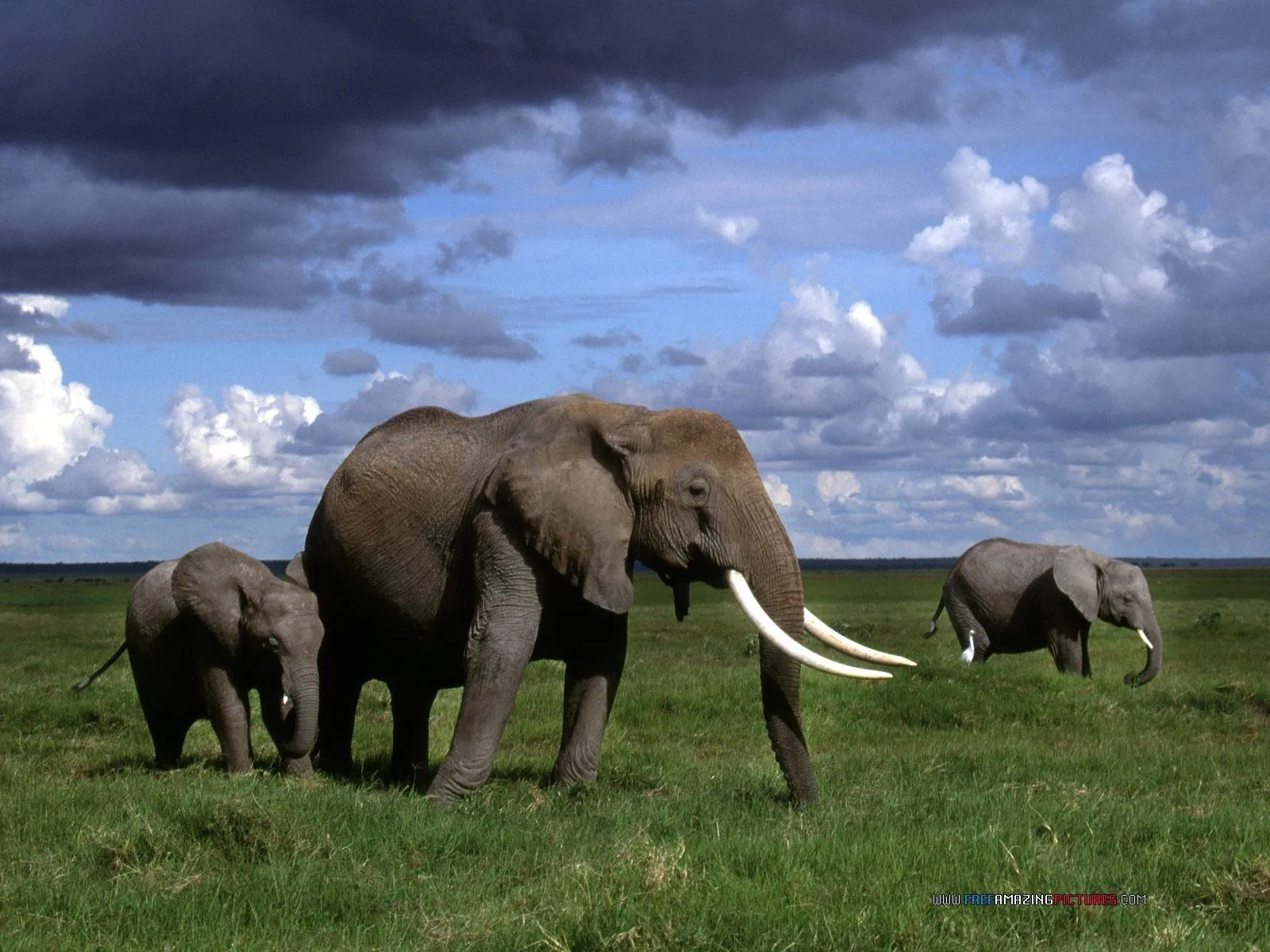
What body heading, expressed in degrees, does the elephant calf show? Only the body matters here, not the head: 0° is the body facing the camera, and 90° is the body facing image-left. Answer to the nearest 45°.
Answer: approximately 315°

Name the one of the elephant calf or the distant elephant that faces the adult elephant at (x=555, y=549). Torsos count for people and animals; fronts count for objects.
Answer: the elephant calf

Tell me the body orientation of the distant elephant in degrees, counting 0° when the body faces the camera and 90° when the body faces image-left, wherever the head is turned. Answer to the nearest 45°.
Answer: approximately 270°

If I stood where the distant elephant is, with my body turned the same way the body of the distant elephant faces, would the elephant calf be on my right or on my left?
on my right

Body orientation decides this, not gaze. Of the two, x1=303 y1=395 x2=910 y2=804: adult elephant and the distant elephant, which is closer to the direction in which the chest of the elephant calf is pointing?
the adult elephant

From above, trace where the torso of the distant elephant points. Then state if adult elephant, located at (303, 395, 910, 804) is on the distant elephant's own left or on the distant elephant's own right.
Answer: on the distant elephant's own right

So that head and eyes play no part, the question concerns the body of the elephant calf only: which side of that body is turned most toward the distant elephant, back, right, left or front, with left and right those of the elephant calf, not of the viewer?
left
